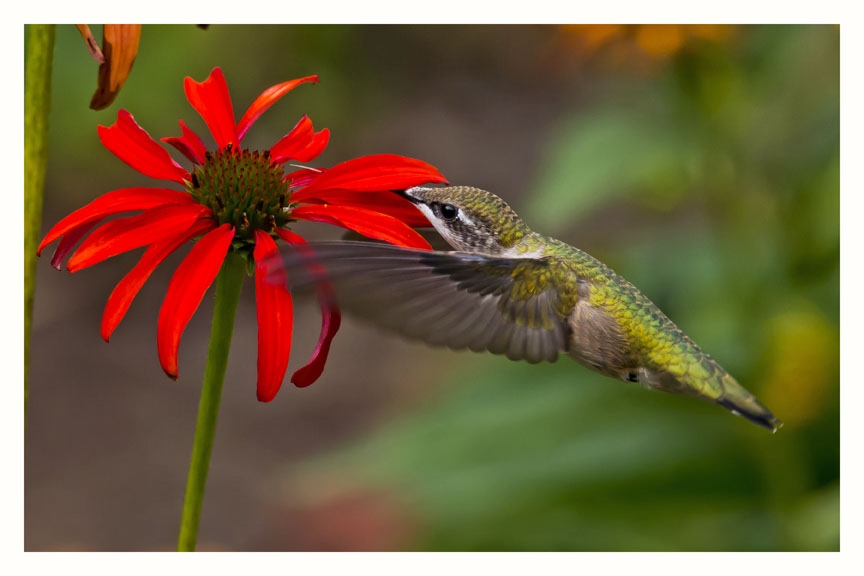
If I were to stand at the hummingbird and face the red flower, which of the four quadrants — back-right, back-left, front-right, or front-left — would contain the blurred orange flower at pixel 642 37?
back-right

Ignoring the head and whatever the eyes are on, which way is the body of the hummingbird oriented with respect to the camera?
to the viewer's left
